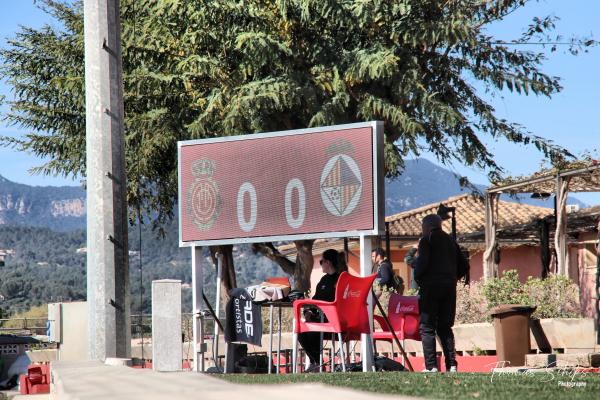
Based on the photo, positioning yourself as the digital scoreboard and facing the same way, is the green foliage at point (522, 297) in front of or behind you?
behind

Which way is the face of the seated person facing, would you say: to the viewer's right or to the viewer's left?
to the viewer's left

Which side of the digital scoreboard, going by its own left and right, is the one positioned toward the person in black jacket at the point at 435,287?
left

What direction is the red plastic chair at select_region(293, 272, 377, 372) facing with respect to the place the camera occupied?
facing away from the viewer and to the left of the viewer

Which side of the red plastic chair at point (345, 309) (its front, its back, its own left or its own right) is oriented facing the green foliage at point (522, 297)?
right

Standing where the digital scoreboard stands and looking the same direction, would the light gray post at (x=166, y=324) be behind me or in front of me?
in front

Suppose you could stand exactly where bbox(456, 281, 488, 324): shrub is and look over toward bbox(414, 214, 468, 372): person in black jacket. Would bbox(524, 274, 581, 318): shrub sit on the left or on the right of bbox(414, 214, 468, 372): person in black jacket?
left

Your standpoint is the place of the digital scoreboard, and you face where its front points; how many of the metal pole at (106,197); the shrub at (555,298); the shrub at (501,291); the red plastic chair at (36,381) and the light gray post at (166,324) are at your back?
2
